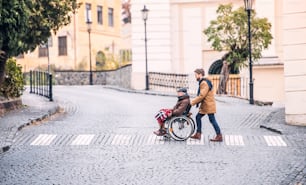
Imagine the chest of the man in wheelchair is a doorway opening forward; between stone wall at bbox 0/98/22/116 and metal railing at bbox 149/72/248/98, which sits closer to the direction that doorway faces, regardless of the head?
the stone wall

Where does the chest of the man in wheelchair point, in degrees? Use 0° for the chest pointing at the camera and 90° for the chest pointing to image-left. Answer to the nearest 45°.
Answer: approximately 90°

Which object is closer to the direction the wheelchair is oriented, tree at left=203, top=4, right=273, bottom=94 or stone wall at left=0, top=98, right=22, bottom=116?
the stone wall

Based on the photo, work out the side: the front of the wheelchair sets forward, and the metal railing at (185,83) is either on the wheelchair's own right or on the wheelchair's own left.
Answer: on the wheelchair's own right

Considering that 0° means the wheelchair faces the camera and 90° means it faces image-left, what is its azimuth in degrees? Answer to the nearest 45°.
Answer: approximately 90°

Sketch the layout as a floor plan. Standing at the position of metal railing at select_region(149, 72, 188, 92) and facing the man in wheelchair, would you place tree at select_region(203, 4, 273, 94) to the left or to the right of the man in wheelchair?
left

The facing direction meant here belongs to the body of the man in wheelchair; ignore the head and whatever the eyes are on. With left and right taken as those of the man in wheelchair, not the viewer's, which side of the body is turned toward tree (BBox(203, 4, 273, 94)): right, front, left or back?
right
